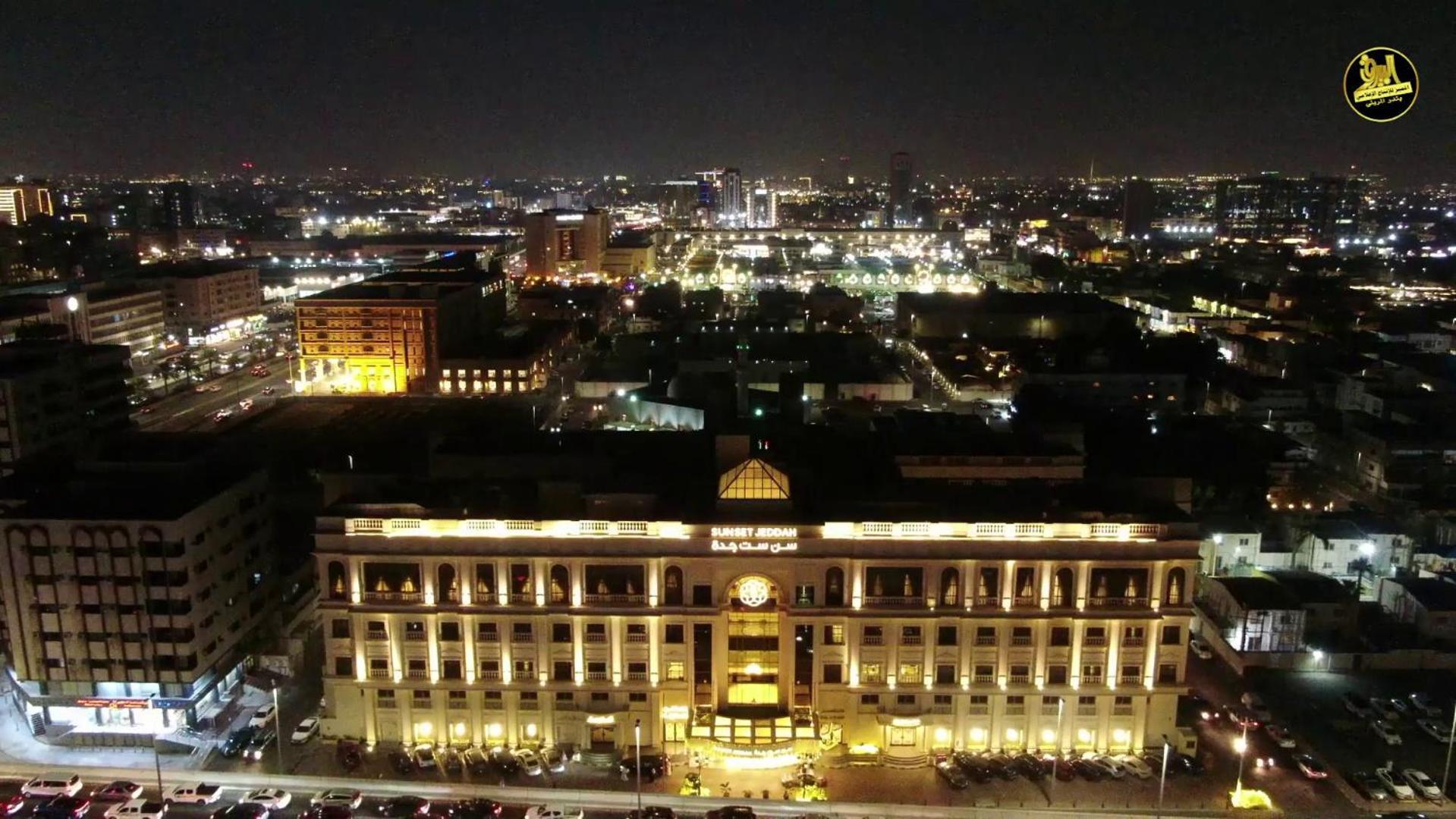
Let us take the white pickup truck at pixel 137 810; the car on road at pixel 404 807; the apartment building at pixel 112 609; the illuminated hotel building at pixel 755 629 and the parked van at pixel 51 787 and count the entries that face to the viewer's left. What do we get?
3

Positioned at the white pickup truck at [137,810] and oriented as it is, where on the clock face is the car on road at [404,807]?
the car on road at [404,807] is roughly at 7 o'clock from the white pickup truck at [137,810].

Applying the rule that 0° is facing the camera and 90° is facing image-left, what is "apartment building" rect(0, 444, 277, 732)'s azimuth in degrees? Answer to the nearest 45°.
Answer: approximately 0°

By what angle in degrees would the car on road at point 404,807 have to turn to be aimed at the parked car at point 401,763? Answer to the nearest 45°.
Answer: approximately 90° to its right

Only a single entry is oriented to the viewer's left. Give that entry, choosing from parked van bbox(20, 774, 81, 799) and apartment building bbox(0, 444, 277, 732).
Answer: the parked van

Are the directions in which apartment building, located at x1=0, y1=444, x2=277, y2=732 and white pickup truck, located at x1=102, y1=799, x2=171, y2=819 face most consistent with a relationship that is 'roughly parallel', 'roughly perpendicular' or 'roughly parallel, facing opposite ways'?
roughly perpendicular

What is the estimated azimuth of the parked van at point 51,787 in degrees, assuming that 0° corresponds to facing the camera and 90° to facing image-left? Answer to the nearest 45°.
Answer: approximately 90°

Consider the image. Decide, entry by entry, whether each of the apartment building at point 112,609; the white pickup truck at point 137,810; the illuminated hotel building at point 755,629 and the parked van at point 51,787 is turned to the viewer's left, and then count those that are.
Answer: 2

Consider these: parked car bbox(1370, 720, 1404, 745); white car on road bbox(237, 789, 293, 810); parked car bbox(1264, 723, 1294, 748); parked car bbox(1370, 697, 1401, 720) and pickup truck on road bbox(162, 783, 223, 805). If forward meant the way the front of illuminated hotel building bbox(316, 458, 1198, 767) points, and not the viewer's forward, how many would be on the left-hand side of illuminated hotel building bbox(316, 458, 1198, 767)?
3

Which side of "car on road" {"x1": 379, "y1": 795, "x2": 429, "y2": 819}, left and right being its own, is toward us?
left

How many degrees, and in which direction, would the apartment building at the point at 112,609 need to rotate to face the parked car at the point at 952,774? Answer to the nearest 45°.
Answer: approximately 45° to its left

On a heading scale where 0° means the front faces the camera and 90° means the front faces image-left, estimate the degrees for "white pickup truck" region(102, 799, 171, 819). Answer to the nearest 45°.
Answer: approximately 90°

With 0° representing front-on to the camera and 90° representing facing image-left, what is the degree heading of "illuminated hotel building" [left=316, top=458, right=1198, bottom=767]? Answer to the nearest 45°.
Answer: approximately 0°
